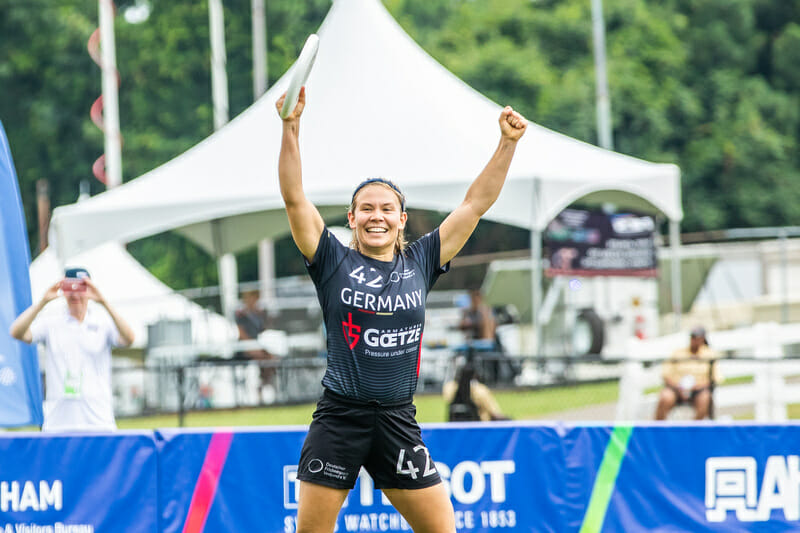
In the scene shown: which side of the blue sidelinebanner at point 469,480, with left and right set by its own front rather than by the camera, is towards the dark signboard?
back

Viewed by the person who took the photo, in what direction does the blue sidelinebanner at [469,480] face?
facing the viewer

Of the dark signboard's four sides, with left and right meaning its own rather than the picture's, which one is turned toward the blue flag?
front

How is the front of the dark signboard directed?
toward the camera

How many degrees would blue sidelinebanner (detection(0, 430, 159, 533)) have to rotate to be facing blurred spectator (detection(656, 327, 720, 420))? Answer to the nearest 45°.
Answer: approximately 135° to its left

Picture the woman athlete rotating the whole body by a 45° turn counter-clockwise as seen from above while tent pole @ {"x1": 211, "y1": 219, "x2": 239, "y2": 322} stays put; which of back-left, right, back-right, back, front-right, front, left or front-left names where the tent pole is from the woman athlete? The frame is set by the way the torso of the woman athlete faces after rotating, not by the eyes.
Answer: back-left

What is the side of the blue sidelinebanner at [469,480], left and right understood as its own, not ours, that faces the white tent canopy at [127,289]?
back

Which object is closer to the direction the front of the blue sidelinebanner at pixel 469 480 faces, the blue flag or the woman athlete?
the woman athlete

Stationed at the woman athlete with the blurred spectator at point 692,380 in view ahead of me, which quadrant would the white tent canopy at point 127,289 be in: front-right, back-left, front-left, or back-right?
front-left

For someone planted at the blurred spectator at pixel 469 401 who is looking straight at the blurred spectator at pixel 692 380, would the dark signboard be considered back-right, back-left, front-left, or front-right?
front-left

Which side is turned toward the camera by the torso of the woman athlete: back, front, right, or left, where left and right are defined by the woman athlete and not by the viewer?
front

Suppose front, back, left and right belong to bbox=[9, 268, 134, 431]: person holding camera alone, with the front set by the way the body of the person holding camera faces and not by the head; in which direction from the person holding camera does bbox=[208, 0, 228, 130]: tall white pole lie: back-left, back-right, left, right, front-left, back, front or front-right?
back
